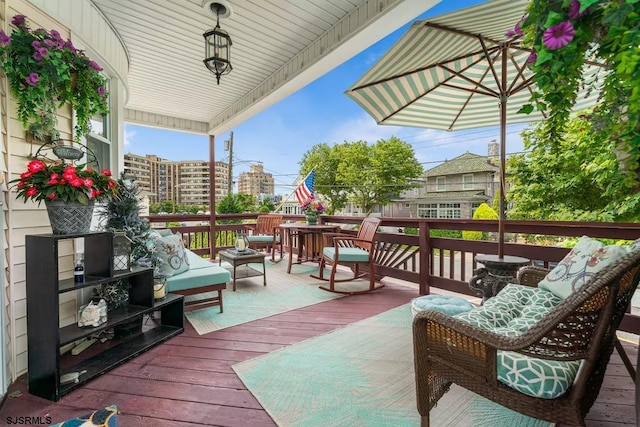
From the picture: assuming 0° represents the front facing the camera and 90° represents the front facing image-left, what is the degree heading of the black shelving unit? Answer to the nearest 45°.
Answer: approximately 315°

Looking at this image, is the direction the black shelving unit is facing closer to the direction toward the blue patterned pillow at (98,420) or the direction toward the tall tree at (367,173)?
the blue patterned pillow

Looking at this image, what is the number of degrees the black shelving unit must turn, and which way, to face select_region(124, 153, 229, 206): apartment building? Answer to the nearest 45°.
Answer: approximately 135° to its left

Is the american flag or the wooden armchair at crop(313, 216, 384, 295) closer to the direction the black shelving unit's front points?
the wooden armchair

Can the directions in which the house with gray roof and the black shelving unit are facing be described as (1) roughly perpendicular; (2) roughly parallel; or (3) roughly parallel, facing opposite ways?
roughly perpendicular

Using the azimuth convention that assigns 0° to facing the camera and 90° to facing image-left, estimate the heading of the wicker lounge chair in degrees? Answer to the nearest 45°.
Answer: approximately 135°

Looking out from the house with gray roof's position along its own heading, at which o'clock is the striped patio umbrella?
The striped patio umbrella is roughly at 12 o'clock from the house with gray roof.

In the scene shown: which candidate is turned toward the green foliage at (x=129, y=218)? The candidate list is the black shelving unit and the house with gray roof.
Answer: the house with gray roof

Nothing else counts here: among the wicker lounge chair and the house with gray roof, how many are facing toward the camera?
1

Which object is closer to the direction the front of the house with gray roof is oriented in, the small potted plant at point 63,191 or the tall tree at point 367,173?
the small potted plant
